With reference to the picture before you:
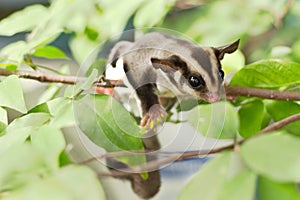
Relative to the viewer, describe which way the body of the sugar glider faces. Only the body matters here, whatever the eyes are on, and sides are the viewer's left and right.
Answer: facing the viewer and to the right of the viewer
